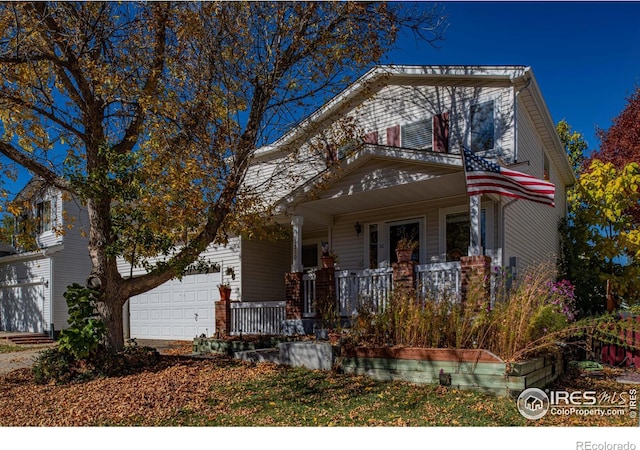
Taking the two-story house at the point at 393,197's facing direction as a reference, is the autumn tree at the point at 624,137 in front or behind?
behind

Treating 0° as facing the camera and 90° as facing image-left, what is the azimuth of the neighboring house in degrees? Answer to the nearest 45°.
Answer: approximately 45°

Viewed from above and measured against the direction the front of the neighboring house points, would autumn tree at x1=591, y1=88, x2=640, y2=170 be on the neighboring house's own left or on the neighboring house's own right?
on the neighboring house's own left

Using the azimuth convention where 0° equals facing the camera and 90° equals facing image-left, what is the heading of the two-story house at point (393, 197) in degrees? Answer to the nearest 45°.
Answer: approximately 45°

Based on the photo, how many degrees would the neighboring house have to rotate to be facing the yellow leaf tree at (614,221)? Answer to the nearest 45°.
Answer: approximately 90° to its left

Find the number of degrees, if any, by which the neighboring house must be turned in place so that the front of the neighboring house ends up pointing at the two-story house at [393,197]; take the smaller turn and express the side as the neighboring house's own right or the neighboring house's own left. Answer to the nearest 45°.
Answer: approximately 90° to the neighboring house's own left

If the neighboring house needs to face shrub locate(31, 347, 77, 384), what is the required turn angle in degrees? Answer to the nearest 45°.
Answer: approximately 45° to its left
